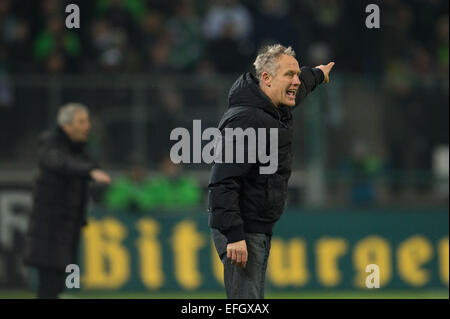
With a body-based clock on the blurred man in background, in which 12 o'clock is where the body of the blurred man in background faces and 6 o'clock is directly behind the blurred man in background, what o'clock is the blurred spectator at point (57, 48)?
The blurred spectator is roughly at 9 o'clock from the blurred man in background.

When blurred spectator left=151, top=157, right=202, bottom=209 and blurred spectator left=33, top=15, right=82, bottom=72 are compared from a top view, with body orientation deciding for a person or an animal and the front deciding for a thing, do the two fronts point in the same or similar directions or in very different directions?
same or similar directions

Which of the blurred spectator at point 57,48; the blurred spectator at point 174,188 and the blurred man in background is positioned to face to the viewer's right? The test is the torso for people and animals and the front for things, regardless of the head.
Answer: the blurred man in background

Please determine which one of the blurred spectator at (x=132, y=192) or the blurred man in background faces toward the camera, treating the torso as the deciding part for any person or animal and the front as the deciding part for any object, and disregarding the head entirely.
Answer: the blurred spectator

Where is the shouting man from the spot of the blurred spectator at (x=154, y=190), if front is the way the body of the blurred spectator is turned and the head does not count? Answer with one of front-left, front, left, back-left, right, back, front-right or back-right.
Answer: front

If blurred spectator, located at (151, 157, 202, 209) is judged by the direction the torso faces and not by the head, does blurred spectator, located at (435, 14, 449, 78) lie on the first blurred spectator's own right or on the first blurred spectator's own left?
on the first blurred spectator's own left

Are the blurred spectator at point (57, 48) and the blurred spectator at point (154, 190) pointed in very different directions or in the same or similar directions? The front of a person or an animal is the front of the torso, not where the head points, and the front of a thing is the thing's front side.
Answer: same or similar directions

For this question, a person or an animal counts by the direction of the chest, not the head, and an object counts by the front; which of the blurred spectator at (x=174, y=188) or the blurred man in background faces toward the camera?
the blurred spectator

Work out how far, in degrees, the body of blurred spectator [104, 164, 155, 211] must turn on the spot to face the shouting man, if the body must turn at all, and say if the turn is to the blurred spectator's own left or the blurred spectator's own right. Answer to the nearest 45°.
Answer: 0° — they already face them

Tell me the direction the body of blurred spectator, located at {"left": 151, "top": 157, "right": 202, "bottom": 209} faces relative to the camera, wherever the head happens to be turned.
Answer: toward the camera

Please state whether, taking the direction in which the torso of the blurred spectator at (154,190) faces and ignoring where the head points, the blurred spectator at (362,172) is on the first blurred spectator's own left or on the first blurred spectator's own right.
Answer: on the first blurred spectator's own left

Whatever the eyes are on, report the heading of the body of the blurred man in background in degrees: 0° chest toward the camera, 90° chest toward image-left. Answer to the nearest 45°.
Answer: approximately 270°
